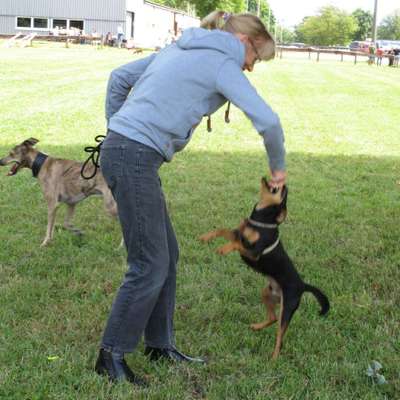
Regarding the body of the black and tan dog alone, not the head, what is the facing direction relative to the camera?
to the viewer's left

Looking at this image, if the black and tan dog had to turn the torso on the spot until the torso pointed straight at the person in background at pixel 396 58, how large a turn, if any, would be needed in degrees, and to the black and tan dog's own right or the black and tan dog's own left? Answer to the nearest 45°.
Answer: approximately 90° to the black and tan dog's own right

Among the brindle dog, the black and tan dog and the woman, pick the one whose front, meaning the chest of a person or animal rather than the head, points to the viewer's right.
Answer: the woman

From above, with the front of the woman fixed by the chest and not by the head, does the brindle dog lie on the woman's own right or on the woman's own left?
on the woman's own left

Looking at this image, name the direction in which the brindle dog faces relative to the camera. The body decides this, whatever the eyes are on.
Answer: to the viewer's left

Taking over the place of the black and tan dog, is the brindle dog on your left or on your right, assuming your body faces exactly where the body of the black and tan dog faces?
on your right

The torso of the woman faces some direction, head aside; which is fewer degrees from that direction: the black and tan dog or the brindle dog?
the black and tan dog

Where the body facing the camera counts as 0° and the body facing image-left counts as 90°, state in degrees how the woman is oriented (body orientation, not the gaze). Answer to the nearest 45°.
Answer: approximately 270°

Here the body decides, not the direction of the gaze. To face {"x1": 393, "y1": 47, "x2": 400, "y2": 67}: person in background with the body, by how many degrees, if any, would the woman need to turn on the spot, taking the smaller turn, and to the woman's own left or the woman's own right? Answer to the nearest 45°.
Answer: approximately 90° to the woman's own left

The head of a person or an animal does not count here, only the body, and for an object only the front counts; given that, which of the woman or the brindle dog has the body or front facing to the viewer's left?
the brindle dog

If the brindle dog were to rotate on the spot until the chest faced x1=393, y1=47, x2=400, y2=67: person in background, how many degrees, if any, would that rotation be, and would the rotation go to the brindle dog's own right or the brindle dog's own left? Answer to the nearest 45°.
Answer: approximately 135° to the brindle dog's own right
